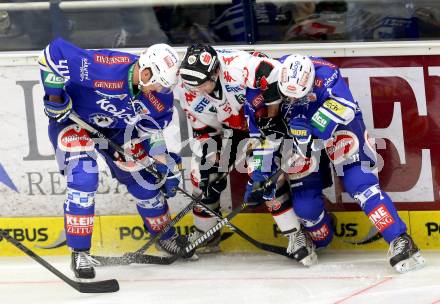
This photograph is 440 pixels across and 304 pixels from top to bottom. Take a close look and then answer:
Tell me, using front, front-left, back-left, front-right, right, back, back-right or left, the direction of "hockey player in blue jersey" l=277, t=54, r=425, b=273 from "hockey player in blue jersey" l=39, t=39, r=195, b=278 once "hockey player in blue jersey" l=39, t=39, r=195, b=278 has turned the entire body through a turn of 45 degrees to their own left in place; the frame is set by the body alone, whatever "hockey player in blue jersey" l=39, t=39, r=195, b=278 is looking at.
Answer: front

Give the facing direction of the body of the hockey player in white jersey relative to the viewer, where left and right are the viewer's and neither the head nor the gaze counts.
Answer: facing the viewer

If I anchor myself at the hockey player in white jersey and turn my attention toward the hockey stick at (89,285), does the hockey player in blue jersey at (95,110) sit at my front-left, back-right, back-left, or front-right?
front-right

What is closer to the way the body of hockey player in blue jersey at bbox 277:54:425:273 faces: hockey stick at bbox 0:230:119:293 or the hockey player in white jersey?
the hockey stick

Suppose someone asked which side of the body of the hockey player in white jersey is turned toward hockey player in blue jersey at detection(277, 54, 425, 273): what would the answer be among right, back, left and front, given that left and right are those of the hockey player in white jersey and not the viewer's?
left

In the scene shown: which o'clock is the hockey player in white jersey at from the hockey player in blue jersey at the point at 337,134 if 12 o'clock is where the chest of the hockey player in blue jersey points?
The hockey player in white jersey is roughly at 2 o'clock from the hockey player in blue jersey.

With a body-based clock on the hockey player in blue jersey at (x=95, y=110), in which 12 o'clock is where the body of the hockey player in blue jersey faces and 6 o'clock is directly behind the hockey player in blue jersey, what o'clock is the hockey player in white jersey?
The hockey player in white jersey is roughly at 10 o'clock from the hockey player in blue jersey.

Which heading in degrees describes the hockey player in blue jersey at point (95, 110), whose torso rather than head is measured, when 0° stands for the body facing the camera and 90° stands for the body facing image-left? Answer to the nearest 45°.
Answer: approximately 315°

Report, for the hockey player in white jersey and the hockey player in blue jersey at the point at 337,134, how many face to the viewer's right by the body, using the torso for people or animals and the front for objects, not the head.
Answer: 0

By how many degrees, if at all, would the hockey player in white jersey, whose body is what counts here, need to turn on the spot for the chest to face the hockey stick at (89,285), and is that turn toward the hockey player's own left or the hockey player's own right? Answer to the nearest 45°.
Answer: approximately 45° to the hockey player's own right
